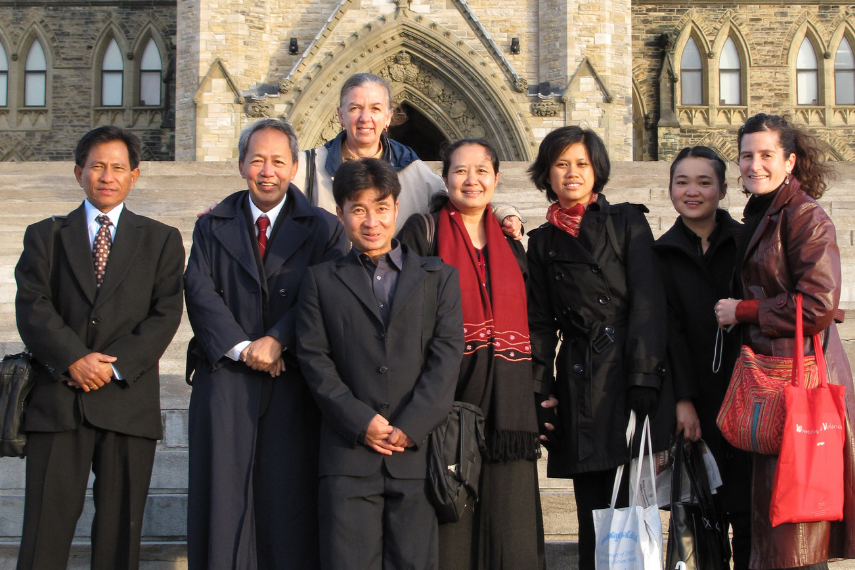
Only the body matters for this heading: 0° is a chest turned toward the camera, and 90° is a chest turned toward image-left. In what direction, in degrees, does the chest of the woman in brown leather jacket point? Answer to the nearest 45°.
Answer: approximately 45°

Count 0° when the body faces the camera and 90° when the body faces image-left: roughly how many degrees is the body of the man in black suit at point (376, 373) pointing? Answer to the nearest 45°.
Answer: approximately 0°

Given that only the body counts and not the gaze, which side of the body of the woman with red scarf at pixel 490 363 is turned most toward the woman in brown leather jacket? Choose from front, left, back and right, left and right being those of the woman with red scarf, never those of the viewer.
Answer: left

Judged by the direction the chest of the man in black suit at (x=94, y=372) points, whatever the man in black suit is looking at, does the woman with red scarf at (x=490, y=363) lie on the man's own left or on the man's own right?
on the man's own left
